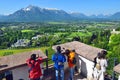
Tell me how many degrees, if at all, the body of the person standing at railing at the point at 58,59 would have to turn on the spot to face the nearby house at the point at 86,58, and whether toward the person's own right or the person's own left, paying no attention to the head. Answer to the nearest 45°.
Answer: approximately 45° to the person's own right

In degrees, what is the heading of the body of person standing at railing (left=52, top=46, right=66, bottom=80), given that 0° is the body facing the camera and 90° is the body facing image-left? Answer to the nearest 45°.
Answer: approximately 180°

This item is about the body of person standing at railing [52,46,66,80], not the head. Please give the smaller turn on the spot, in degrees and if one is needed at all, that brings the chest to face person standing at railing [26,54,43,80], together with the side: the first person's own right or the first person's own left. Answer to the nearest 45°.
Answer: approximately 135° to the first person's own left
